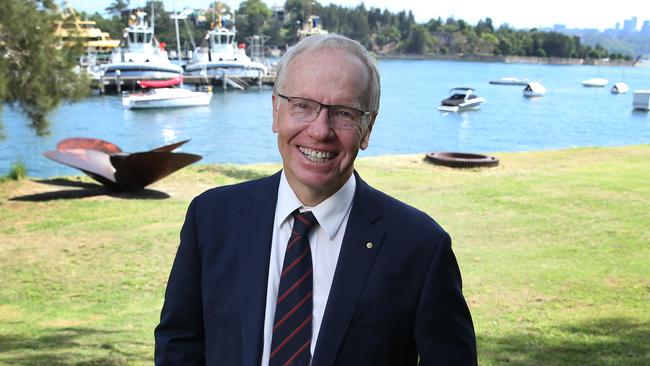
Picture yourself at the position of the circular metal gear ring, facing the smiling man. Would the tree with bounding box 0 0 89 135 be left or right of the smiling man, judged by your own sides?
right

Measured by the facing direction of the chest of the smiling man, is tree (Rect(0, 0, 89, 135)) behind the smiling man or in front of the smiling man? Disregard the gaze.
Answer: behind

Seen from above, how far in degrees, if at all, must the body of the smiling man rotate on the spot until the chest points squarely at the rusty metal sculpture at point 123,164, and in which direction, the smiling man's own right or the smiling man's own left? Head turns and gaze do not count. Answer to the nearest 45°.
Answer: approximately 180°

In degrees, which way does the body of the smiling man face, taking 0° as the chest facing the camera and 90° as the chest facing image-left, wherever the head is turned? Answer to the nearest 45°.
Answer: approximately 0°
